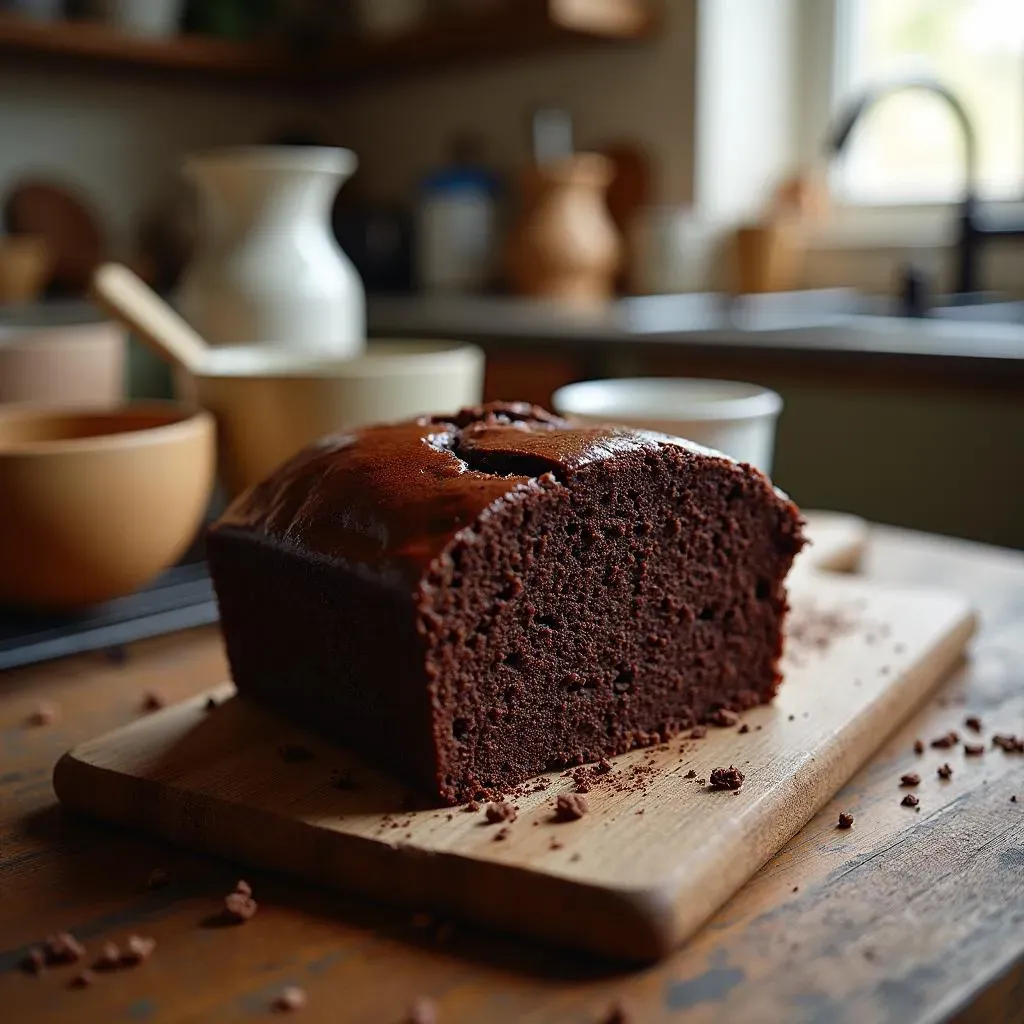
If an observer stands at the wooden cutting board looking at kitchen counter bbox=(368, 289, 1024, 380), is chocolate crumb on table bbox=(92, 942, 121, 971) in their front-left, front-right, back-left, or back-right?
back-left

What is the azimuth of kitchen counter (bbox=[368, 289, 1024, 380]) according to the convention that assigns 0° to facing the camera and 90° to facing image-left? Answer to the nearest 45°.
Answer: approximately 45°
